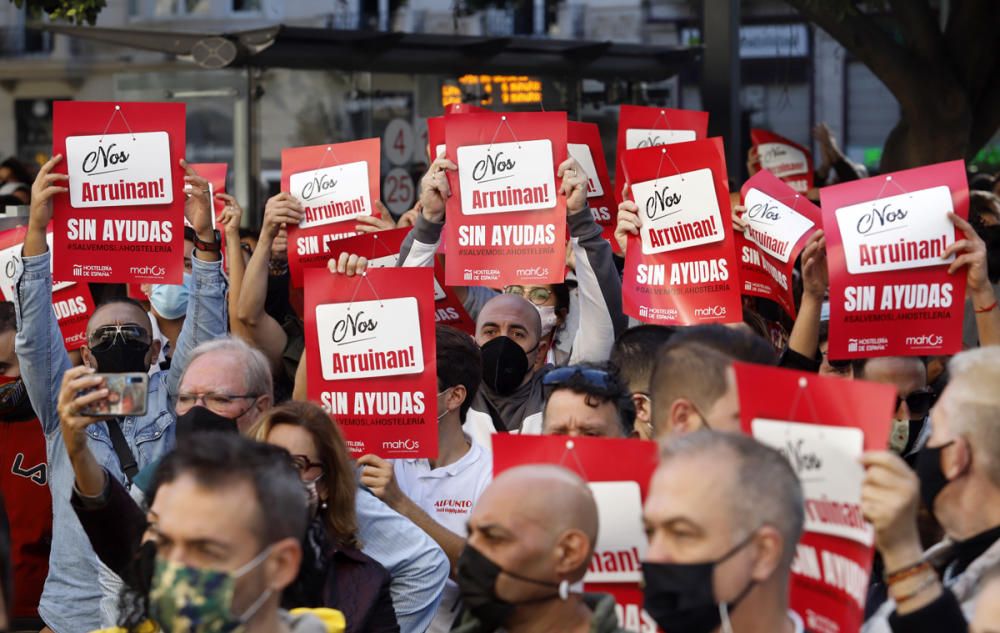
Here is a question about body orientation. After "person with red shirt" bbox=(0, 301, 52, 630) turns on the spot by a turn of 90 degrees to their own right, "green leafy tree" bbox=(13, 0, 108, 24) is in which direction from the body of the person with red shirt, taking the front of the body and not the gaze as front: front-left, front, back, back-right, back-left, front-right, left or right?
right

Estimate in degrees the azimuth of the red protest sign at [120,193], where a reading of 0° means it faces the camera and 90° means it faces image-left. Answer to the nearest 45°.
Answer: approximately 0°

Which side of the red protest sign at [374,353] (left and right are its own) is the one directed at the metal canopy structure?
back

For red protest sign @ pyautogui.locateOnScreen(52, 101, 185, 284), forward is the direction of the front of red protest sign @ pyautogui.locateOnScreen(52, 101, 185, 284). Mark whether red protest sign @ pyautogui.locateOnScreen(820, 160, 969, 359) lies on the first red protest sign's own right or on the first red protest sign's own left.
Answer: on the first red protest sign's own left

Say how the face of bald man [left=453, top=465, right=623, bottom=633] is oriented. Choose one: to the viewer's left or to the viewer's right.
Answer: to the viewer's left

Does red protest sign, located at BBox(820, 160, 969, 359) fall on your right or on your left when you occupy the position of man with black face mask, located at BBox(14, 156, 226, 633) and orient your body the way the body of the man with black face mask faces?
on your left

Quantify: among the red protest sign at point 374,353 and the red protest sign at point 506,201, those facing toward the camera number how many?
2

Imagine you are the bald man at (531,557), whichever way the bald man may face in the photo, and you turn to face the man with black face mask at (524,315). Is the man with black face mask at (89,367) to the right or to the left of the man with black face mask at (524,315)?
left

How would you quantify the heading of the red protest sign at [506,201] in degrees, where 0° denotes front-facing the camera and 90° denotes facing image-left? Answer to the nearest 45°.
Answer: approximately 0°
